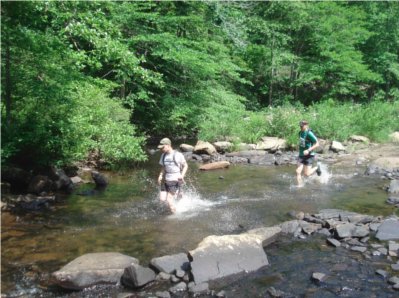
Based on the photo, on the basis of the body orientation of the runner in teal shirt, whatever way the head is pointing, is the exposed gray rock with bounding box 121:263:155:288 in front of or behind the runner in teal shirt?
in front

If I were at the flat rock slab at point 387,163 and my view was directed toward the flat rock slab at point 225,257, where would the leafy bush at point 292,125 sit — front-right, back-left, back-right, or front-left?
back-right

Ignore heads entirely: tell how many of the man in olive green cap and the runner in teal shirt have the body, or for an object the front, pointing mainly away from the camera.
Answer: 0

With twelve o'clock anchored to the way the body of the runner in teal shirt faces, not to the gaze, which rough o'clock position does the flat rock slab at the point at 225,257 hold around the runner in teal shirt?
The flat rock slab is roughly at 11 o'clock from the runner in teal shirt.

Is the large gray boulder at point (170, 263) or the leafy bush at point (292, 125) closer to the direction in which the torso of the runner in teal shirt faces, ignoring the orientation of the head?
the large gray boulder

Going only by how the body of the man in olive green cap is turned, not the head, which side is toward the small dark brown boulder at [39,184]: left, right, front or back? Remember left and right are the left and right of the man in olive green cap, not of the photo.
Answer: right

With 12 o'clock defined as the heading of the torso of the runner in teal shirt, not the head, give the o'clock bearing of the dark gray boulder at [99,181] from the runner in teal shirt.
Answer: The dark gray boulder is roughly at 1 o'clock from the runner in teal shirt.

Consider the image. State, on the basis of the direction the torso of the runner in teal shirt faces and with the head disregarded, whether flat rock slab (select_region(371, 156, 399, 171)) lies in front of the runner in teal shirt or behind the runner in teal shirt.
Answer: behind

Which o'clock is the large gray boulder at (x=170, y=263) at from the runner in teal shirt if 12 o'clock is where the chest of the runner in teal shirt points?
The large gray boulder is roughly at 11 o'clock from the runner in teal shirt.

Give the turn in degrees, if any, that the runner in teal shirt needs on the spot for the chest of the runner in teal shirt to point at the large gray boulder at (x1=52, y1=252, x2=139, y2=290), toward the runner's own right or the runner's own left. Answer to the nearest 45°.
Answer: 0° — they already face it

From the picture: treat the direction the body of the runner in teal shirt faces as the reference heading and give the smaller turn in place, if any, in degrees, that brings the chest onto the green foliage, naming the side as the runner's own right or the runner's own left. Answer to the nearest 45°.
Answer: approximately 45° to the runner's own right

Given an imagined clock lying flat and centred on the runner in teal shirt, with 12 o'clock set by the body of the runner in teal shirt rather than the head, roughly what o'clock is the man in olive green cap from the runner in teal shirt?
The man in olive green cap is roughly at 12 o'clock from the runner in teal shirt.

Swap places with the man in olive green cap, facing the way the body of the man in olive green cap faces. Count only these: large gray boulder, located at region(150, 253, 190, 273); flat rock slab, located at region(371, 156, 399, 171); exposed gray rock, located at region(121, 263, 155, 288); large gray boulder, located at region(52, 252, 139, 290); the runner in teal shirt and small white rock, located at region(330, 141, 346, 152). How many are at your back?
3

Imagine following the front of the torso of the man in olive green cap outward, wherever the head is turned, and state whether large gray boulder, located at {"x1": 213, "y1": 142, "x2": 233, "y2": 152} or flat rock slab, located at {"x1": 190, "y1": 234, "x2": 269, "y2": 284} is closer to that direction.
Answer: the flat rock slab

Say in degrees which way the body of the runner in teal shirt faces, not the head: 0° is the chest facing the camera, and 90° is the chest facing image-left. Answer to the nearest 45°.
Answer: approximately 45°
